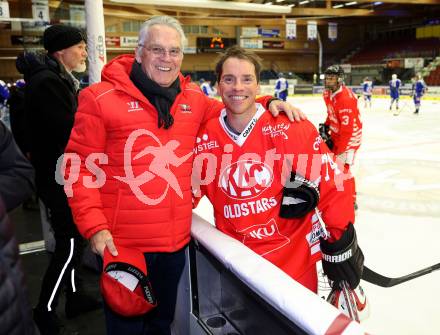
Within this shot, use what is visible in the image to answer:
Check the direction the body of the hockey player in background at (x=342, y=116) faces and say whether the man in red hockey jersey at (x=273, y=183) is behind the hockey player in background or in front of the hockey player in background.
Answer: in front

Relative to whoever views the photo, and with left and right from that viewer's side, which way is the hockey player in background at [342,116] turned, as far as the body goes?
facing the viewer and to the left of the viewer

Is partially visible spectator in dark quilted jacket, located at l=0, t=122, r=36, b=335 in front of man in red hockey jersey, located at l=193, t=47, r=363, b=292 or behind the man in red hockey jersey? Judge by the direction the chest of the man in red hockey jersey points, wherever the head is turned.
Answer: in front

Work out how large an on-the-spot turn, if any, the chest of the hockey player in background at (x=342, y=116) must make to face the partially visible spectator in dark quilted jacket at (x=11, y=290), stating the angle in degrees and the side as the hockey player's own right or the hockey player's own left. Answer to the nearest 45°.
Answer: approximately 45° to the hockey player's own left

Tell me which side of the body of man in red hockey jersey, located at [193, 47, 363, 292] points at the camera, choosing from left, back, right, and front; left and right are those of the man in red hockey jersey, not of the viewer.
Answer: front

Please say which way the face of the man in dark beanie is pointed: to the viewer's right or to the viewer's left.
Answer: to the viewer's right

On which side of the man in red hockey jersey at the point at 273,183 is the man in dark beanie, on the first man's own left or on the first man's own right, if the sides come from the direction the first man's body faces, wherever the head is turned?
on the first man's own right

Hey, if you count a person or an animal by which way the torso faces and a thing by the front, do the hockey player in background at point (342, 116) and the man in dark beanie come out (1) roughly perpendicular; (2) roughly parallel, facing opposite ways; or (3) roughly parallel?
roughly parallel, facing opposite ways

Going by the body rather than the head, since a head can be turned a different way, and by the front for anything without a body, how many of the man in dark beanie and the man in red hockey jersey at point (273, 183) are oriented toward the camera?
1

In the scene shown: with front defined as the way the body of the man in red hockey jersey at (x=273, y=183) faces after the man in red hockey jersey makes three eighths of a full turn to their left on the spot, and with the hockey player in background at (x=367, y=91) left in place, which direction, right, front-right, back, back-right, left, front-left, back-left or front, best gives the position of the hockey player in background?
front-left

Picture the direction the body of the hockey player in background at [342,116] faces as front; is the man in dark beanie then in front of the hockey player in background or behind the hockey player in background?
in front

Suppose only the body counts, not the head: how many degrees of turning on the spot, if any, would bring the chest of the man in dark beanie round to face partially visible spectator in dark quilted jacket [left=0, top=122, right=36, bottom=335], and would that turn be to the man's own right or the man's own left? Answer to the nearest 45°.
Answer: approximately 90° to the man's own right

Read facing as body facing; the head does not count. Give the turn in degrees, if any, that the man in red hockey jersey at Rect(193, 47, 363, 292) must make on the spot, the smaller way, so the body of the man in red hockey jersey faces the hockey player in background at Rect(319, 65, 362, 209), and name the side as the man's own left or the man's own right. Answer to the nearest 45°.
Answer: approximately 180°

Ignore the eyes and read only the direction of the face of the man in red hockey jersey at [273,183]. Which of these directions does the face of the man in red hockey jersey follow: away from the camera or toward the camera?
toward the camera

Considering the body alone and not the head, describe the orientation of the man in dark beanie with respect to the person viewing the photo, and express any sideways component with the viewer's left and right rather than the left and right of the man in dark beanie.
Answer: facing to the right of the viewer

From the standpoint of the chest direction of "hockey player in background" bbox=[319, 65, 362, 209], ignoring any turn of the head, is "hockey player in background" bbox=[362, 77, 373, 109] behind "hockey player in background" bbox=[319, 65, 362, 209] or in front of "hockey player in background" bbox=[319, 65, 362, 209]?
behind
